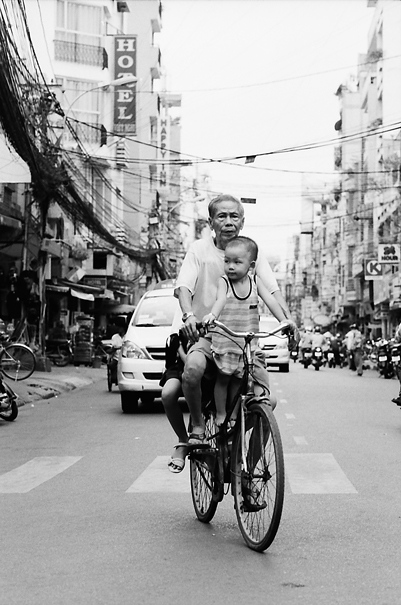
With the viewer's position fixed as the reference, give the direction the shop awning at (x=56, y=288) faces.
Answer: facing the viewer and to the right of the viewer

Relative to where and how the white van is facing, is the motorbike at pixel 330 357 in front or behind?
behind

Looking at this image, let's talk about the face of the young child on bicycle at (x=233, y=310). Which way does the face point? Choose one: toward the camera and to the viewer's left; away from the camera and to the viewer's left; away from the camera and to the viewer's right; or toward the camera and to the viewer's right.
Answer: toward the camera and to the viewer's left

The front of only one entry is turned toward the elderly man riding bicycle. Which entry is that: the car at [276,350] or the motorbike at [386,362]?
the car

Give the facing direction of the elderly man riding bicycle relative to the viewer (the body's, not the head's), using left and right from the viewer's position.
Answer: facing the viewer

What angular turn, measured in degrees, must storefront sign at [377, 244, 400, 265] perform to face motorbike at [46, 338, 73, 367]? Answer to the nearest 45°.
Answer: approximately 45° to its right

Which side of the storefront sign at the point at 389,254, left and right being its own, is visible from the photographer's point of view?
front

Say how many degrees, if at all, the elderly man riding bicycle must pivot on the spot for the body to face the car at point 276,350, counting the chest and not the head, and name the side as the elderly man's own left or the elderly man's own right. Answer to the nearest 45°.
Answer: approximately 180°

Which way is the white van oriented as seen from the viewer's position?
toward the camera
